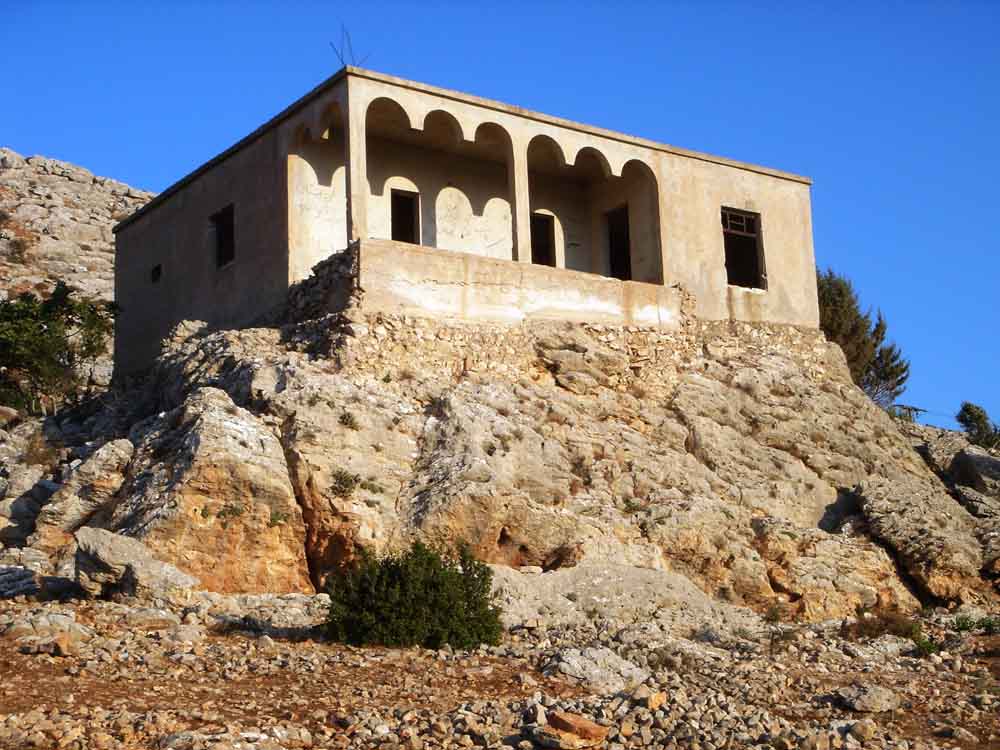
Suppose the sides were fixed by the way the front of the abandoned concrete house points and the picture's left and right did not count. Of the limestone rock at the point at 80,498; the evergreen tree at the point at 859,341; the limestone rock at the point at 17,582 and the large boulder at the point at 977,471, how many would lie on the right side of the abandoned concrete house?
2

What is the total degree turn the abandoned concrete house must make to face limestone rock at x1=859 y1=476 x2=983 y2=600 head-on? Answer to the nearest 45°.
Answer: approximately 45° to its left

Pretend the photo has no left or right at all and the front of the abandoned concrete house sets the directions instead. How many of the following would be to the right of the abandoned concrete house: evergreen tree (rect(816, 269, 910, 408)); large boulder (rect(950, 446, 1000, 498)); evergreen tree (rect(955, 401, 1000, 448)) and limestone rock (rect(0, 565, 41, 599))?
1

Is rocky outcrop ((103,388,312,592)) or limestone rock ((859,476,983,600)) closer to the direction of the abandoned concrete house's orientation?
the limestone rock

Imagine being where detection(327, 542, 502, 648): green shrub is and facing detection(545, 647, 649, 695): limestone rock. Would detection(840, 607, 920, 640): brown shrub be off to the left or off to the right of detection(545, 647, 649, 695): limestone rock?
left

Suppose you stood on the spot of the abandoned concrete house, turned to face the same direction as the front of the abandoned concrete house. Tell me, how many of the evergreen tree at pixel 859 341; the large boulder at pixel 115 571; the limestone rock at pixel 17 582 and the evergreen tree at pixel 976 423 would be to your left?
2

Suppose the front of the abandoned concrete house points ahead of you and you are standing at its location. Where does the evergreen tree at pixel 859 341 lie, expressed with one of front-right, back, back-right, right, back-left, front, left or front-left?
left

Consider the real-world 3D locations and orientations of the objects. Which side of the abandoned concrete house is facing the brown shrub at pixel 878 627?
front

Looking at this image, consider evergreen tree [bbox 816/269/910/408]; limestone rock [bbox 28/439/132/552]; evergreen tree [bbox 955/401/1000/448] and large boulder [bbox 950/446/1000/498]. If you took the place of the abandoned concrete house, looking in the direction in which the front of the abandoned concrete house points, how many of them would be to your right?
1

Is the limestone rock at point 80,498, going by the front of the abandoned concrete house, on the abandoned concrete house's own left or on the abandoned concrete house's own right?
on the abandoned concrete house's own right

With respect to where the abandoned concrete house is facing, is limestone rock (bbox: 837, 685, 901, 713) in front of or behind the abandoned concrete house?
in front

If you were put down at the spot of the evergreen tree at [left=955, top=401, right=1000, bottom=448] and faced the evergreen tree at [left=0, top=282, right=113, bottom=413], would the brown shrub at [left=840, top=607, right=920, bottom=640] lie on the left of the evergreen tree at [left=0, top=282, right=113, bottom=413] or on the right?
left

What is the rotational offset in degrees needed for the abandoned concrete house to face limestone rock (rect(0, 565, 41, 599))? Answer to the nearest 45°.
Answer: approximately 90° to its right

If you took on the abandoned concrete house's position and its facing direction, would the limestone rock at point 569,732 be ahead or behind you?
ahead

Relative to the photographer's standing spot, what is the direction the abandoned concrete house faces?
facing the viewer and to the right of the viewer

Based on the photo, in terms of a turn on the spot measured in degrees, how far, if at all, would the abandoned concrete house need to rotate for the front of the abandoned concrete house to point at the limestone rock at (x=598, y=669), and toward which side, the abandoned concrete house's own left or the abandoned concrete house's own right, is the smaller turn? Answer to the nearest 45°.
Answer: approximately 45° to the abandoned concrete house's own right
